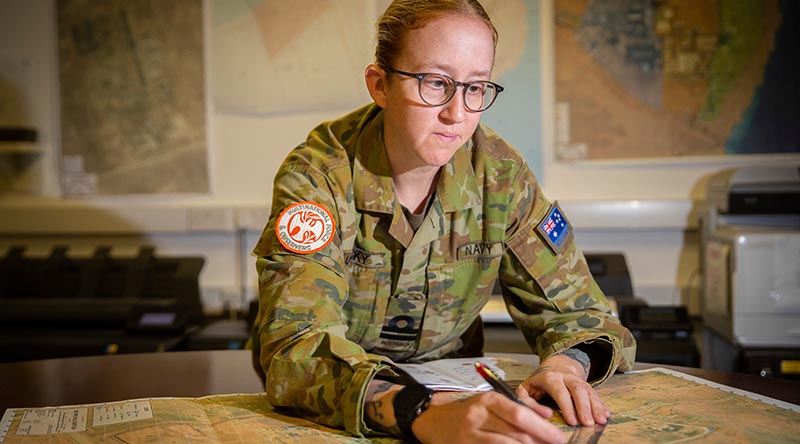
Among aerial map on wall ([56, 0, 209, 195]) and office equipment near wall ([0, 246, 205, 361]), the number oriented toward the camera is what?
2

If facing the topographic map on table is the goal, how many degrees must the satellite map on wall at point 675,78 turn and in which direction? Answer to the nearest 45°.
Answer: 0° — it already faces it

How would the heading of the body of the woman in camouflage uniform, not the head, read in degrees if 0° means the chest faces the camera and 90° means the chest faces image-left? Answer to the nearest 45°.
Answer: approximately 315°

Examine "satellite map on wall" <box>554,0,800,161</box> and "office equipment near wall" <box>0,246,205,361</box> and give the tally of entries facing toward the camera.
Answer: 2

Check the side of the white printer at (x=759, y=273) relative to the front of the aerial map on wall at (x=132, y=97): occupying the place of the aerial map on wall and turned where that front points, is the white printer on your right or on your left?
on your left

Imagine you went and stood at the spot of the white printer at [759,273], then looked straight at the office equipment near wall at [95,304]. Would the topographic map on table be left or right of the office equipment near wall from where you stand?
left

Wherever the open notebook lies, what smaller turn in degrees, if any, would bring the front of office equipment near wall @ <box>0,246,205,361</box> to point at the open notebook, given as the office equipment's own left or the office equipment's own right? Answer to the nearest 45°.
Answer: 0° — it already faces it

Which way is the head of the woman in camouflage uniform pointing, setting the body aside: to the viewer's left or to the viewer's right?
to the viewer's right
